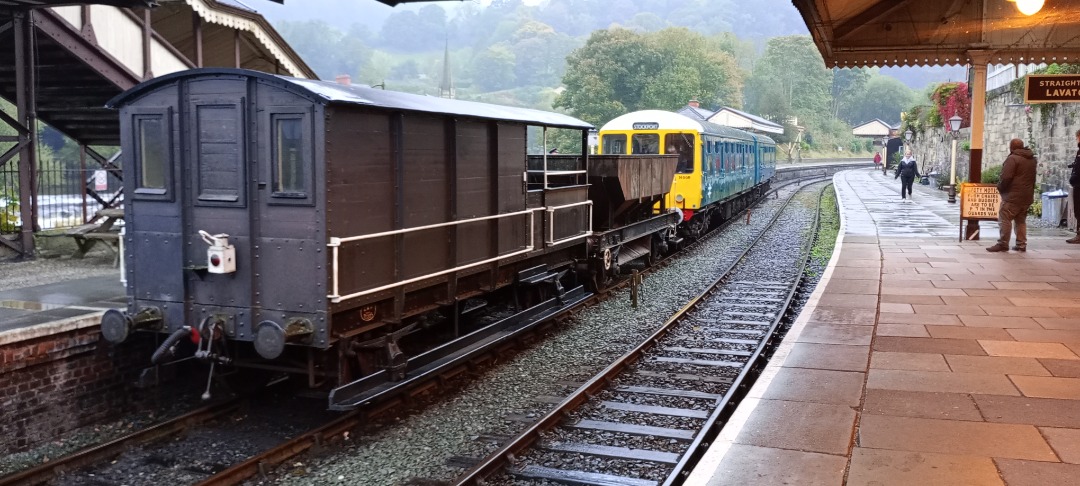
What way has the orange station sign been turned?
toward the camera

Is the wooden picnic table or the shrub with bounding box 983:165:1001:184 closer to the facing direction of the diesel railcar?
the wooden picnic table

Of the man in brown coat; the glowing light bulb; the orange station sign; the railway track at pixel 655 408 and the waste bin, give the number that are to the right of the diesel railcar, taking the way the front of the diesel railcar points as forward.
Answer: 0

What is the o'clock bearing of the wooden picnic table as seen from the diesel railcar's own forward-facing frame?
The wooden picnic table is roughly at 12 o'clock from the diesel railcar.

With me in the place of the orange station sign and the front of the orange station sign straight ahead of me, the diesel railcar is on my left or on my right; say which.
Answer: on my right
